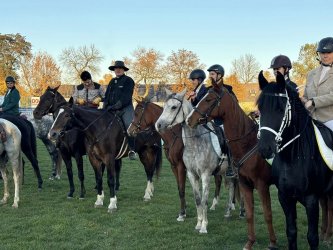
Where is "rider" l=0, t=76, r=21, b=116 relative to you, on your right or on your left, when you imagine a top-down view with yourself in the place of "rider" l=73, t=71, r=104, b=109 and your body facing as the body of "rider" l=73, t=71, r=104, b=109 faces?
on your right

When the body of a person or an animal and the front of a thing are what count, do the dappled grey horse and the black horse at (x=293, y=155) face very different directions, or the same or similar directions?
same or similar directions

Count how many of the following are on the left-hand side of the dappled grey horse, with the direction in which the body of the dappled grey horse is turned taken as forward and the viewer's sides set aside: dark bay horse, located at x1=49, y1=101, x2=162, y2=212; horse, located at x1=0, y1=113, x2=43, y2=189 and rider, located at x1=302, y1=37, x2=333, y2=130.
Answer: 1

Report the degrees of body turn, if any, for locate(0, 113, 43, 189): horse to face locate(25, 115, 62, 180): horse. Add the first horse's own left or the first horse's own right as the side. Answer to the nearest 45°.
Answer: approximately 90° to the first horse's own right

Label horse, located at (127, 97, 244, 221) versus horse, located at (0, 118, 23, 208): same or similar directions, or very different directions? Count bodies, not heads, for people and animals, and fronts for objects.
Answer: same or similar directions

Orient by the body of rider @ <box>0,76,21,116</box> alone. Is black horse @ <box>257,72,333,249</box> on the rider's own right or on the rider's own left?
on the rider's own left

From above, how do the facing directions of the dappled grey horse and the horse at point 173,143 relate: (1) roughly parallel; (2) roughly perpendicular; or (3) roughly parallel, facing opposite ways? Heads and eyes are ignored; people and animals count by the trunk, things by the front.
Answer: roughly parallel

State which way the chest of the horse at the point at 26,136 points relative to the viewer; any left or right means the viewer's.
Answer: facing to the left of the viewer

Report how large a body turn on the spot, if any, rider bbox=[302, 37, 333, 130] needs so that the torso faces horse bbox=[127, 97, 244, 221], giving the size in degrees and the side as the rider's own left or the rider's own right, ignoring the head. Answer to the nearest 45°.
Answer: approximately 90° to the rider's own right

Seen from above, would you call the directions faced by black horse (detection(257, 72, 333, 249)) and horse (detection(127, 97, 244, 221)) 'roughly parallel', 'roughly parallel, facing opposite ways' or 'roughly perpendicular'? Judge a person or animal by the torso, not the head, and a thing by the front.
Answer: roughly parallel

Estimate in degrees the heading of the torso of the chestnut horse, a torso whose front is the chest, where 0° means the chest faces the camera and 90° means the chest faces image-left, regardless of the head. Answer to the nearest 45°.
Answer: approximately 45°

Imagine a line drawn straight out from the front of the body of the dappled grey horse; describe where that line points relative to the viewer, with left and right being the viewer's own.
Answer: facing the viewer and to the left of the viewer

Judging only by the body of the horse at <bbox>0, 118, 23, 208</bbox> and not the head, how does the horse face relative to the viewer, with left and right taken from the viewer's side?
facing to the left of the viewer

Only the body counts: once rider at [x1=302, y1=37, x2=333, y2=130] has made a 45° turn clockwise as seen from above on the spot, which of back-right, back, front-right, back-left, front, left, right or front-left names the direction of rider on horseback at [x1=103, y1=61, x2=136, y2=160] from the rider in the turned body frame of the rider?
front-right

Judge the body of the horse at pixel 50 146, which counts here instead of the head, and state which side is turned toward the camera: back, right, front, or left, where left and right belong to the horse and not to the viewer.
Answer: left
